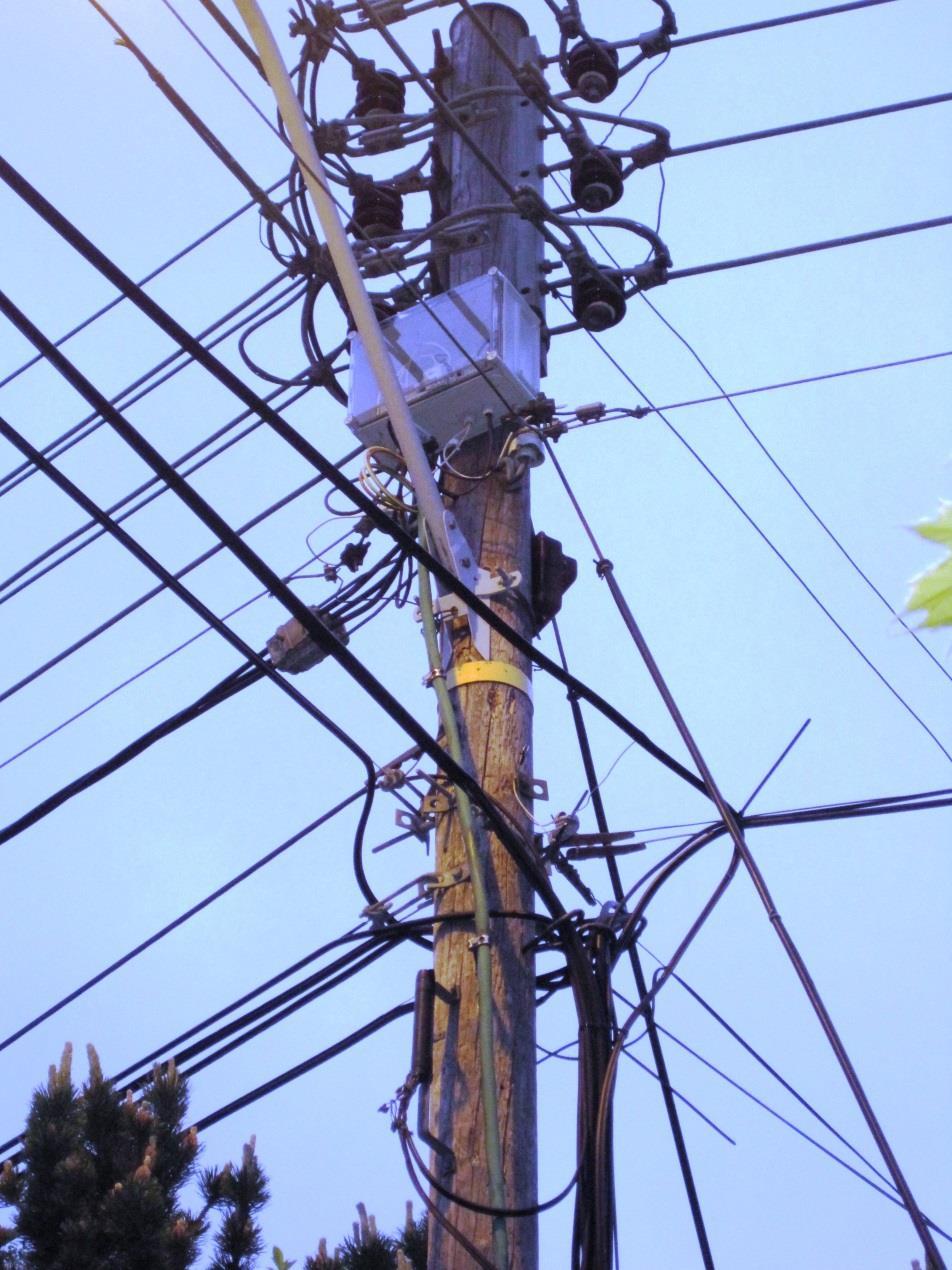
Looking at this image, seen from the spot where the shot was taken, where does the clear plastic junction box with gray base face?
facing the viewer and to the left of the viewer

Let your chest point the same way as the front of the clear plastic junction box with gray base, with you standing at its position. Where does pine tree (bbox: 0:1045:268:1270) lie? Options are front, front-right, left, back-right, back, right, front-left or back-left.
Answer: right
